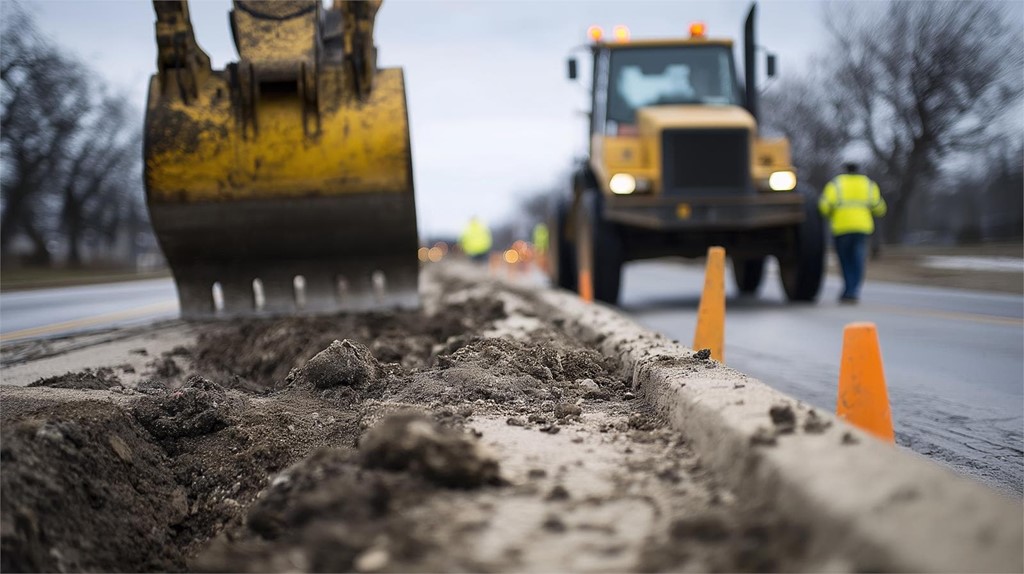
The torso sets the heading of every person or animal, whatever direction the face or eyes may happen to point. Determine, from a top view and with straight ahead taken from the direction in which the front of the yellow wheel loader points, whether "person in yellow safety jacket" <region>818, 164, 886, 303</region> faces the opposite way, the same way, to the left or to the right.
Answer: the opposite way

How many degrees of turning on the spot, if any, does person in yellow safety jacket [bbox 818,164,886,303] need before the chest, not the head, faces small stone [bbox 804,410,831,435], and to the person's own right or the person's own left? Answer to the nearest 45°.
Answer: approximately 180°

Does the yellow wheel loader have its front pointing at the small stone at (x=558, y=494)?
yes

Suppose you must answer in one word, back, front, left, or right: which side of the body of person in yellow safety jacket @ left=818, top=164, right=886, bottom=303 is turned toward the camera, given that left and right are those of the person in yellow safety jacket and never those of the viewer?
back

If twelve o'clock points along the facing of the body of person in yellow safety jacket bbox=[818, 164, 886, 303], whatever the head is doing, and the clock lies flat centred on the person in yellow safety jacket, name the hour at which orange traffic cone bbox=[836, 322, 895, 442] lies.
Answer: The orange traffic cone is roughly at 6 o'clock from the person in yellow safety jacket.

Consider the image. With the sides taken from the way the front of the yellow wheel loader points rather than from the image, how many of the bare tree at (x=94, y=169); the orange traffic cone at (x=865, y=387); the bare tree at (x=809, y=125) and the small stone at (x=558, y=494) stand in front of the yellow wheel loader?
2

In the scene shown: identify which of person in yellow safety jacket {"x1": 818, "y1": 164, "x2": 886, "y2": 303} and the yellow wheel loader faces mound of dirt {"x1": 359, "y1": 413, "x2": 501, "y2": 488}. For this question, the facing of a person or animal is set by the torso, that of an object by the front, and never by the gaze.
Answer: the yellow wheel loader

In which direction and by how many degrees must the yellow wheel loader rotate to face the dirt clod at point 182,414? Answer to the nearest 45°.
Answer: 0° — it already faces it

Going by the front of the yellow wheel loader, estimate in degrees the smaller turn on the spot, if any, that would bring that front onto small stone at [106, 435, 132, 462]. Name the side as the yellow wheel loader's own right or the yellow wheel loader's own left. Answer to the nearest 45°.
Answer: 0° — it already faces it

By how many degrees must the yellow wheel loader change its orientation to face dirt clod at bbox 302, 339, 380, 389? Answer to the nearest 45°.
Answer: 0° — it already faces it

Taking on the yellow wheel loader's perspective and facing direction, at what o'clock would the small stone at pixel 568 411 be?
The small stone is roughly at 12 o'clock from the yellow wheel loader.

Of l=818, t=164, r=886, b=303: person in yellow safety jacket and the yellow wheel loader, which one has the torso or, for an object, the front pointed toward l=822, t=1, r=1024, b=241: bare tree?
the person in yellow safety jacket

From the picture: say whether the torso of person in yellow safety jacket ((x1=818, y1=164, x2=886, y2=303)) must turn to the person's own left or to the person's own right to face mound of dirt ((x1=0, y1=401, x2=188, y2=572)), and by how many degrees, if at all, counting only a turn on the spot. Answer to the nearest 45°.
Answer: approximately 180°
